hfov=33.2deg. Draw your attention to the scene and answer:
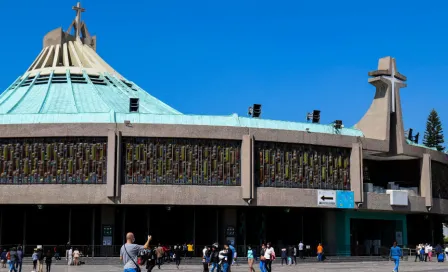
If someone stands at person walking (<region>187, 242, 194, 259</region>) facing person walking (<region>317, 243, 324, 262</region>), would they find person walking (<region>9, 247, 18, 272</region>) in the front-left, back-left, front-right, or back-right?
back-right

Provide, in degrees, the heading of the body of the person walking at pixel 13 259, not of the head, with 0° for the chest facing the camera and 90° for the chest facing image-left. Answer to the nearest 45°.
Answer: approximately 180°

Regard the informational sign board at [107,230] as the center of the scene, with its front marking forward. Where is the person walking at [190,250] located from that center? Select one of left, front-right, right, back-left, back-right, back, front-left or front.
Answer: left

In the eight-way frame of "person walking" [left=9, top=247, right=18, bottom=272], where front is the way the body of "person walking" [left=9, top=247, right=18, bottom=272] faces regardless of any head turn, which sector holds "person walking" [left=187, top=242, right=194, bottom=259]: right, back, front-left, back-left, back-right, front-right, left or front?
front-right

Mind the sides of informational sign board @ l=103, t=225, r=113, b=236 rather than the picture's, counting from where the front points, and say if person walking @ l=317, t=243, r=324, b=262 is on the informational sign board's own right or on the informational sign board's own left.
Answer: on the informational sign board's own left

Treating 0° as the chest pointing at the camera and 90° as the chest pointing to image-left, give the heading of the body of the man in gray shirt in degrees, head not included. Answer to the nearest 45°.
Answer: approximately 180°

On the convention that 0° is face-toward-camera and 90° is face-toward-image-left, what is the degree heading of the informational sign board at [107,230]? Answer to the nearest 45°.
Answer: approximately 0°
